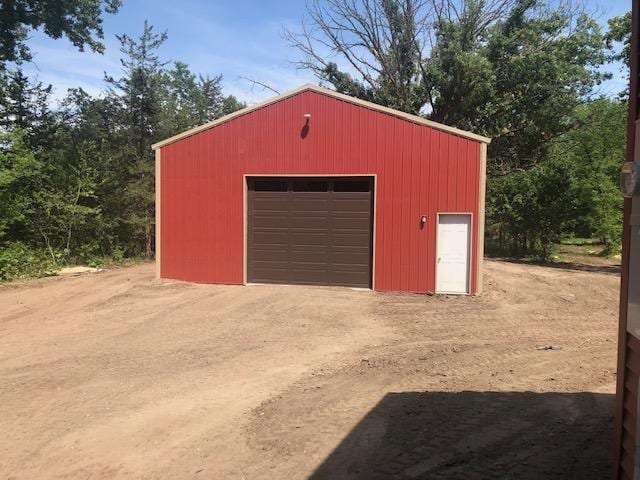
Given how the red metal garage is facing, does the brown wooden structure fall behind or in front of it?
in front

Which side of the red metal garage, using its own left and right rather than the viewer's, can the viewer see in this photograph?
front

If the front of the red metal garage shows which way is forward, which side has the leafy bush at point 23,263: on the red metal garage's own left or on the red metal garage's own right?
on the red metal garage's own right

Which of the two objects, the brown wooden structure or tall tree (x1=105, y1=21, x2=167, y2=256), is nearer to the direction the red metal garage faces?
the brown wooden structure

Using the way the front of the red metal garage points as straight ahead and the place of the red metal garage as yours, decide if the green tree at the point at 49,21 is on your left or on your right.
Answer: on your right

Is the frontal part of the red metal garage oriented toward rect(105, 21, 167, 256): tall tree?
no

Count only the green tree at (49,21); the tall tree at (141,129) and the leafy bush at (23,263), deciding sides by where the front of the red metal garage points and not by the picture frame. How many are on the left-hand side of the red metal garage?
0

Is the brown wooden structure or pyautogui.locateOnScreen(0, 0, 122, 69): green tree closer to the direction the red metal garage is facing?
the brown wooden structure
